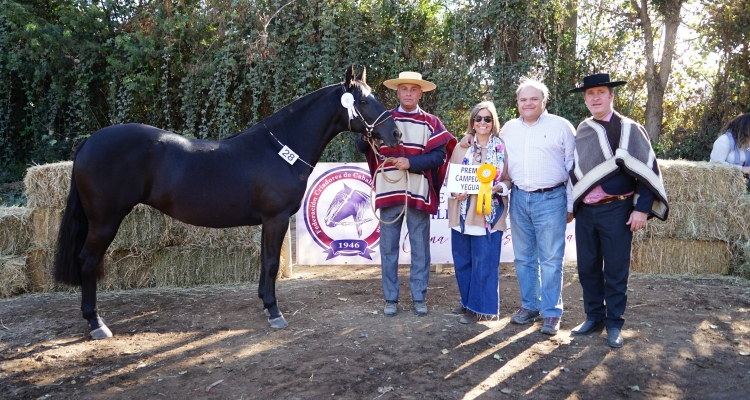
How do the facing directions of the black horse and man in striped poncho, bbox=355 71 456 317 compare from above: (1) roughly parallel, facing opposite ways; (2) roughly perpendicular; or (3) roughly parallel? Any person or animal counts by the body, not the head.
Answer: roughly perpendicular

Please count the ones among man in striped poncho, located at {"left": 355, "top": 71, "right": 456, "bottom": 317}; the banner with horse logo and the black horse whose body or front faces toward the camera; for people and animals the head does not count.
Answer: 2

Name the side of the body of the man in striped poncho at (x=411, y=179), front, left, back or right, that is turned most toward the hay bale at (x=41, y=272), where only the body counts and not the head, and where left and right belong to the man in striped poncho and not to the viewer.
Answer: right

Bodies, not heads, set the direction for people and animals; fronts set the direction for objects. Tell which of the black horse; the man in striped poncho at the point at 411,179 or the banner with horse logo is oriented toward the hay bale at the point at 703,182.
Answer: the black horse

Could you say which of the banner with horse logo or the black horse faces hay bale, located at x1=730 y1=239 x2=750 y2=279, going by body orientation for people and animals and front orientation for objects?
the black horse

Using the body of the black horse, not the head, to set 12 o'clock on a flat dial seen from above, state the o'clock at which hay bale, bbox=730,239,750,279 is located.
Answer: The hay bale is roughly at 12 o'clock from the black horse.

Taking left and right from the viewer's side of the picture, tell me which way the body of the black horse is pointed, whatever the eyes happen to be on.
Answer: facing to the right of the viewer

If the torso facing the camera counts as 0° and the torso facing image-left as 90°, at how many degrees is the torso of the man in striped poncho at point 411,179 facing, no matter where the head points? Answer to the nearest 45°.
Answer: approximately 0°

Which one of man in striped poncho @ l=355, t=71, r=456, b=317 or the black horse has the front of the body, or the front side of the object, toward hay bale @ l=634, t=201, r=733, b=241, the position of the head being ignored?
the black horse

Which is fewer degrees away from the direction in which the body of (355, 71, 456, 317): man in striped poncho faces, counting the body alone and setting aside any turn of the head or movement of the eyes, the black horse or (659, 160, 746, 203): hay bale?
the black horse

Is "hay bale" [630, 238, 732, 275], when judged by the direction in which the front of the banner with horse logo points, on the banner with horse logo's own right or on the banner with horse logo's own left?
on the banner with horse logo's own left

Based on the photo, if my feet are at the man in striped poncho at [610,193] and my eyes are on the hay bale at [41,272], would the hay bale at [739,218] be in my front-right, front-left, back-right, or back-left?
back-right
